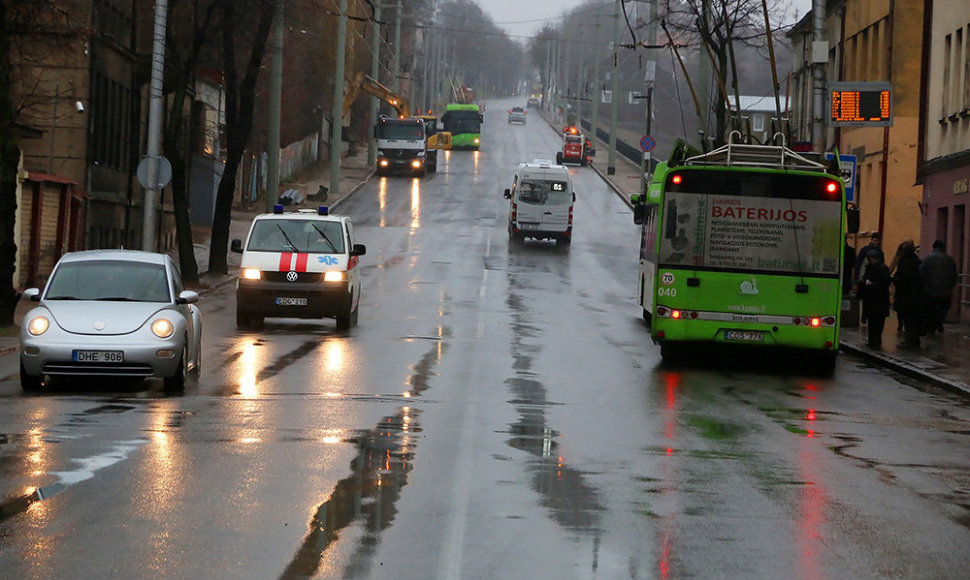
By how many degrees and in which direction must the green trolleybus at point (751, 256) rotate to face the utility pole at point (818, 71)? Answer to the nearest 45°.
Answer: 0° — it already faces it

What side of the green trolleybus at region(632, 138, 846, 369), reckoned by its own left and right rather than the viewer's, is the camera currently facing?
back

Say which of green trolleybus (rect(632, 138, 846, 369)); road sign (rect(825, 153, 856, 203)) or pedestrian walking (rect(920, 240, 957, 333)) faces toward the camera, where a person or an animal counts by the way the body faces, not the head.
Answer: the road sign

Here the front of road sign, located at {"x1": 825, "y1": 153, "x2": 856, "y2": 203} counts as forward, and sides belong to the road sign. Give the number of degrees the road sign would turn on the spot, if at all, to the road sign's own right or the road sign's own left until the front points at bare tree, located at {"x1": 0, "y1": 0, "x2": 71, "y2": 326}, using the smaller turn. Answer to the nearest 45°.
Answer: approximately 45° to the road sign's own right

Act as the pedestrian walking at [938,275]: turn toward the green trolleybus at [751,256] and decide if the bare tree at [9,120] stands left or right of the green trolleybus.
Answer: right

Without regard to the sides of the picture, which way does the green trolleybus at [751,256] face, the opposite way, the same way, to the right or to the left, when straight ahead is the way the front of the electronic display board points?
the opposite way
